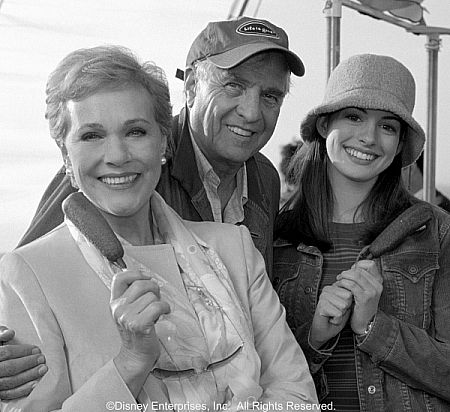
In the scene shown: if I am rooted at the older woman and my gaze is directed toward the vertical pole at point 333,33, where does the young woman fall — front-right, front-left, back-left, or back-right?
front-right

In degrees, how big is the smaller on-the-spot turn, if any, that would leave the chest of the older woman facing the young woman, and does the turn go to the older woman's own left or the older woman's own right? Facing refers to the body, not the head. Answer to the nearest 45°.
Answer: approximately 135° to the older woman's own left

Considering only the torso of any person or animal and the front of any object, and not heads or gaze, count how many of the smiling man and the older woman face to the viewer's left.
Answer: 0

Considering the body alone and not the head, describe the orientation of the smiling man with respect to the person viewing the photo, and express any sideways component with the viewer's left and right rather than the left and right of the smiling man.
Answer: facing the viewer and to the right of the viewer

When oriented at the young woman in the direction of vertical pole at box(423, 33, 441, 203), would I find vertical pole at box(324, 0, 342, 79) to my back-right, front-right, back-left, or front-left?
front-left

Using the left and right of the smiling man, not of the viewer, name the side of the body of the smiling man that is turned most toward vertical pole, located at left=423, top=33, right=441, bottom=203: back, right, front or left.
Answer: left

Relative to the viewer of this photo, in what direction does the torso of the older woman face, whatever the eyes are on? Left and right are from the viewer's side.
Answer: facing the viewer

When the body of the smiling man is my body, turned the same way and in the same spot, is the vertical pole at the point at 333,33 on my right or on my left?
on my left
